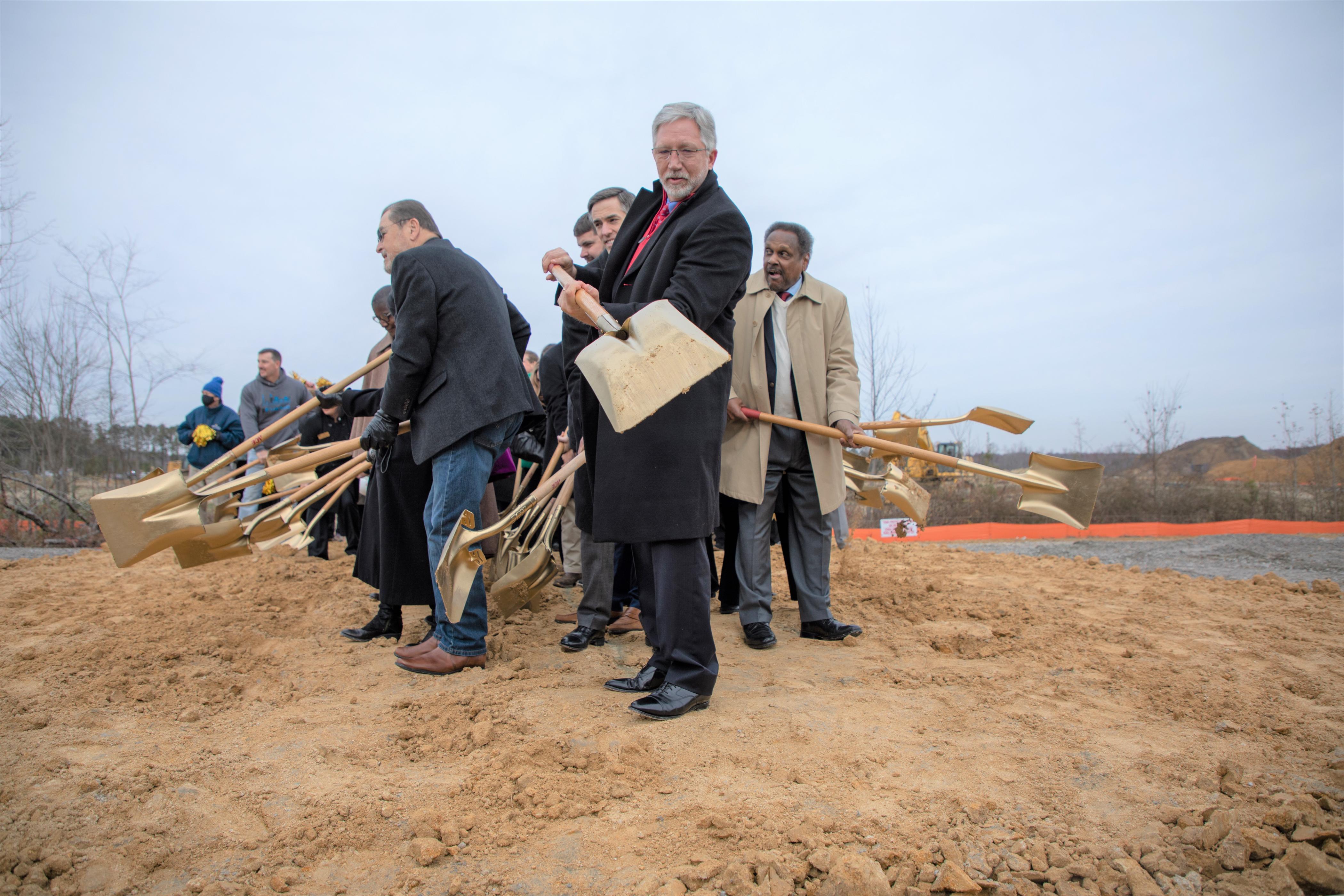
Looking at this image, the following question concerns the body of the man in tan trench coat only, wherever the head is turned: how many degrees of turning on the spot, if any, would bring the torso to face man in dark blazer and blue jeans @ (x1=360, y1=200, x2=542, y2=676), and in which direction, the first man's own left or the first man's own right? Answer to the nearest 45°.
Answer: approximately 45° to the first man's own right

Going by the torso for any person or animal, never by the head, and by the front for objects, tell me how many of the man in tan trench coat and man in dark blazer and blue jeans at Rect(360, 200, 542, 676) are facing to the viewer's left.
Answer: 1

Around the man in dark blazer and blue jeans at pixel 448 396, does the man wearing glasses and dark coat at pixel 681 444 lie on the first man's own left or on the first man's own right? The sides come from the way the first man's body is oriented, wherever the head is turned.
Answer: on the first man's own left

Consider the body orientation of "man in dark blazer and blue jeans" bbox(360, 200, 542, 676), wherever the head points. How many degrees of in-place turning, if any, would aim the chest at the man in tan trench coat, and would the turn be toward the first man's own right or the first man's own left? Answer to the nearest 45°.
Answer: approximately 180°

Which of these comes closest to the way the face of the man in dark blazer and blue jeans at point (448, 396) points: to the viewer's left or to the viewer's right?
to the viewer's left

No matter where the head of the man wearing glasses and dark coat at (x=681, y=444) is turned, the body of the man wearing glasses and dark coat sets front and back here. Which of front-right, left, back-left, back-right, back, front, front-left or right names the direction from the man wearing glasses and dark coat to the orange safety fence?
back

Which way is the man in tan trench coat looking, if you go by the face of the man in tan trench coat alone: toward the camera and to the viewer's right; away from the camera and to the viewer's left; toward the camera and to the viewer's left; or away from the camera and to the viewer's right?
toward the camera and to the viewer's left

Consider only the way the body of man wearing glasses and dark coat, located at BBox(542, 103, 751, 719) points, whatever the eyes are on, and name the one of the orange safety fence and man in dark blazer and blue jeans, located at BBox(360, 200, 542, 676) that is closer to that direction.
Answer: the man in dark blazer and blue jeans

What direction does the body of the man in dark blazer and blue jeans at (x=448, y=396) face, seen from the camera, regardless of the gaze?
to the viewer's left

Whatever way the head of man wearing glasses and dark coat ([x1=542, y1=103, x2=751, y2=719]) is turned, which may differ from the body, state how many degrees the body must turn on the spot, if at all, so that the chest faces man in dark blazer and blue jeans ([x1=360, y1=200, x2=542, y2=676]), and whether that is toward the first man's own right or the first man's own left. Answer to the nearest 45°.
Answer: approximately 90° to the first man's own right

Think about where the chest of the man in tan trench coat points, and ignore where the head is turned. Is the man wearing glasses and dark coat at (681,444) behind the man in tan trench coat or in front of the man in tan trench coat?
in front
